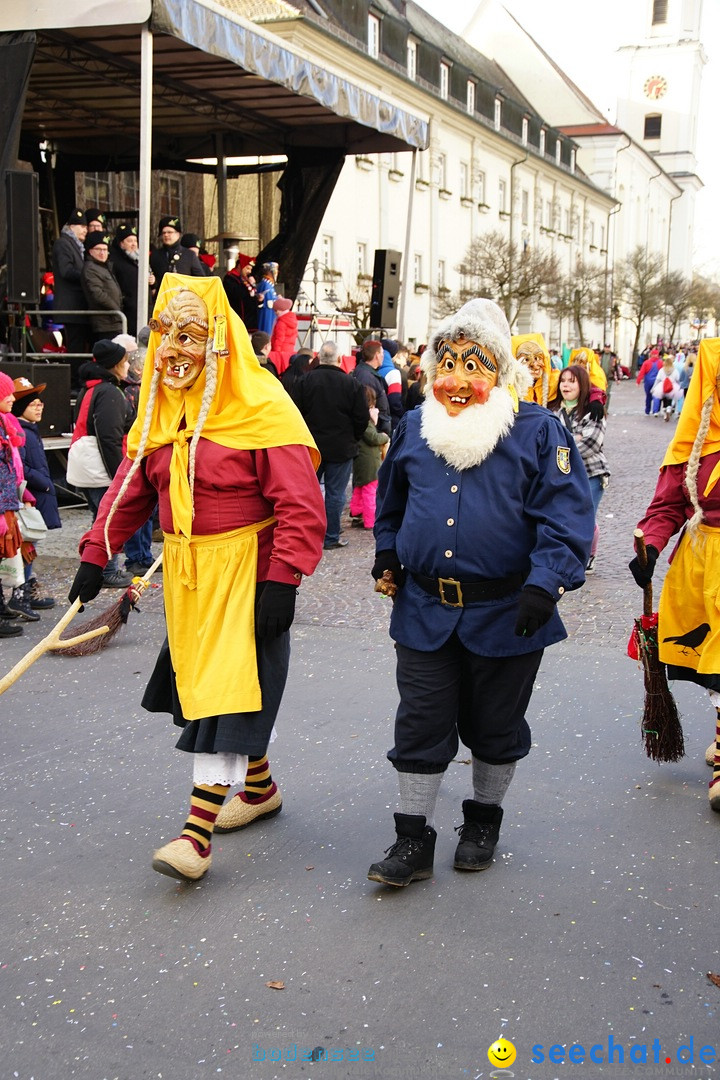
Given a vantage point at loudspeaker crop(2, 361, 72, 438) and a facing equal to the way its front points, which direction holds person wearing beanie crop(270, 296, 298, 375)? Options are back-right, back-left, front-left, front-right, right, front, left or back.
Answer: left

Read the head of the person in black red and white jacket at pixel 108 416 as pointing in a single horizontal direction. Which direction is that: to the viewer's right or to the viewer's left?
to the viewer's right

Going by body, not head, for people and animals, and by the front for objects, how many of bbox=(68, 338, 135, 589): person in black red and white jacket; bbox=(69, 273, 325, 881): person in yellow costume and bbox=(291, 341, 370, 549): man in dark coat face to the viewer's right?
1

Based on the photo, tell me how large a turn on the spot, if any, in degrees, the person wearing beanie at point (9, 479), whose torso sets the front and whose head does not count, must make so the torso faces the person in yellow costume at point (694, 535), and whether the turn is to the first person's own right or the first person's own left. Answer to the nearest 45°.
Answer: approximately 45° to the first person's own right

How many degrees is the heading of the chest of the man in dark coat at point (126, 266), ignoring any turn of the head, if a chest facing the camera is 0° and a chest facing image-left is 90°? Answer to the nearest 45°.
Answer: approximately 315°

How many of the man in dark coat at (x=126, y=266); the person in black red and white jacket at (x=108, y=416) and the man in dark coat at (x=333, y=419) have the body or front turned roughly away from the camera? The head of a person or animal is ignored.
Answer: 1

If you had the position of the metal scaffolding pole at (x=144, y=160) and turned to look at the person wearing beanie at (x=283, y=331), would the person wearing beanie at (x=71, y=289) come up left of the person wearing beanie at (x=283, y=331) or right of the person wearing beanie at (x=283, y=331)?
left

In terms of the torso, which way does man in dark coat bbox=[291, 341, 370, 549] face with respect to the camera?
away from the camera

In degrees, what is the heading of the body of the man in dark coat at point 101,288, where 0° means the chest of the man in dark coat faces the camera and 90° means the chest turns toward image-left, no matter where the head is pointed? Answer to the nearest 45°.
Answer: approximately 315°

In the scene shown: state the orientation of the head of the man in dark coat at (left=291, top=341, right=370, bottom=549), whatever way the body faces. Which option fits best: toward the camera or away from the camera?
away from the camera

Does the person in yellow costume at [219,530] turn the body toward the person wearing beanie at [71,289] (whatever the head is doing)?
no

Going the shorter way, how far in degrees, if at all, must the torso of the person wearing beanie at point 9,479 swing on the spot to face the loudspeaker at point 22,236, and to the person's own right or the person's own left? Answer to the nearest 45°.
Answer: approximately 90° to the person's own left

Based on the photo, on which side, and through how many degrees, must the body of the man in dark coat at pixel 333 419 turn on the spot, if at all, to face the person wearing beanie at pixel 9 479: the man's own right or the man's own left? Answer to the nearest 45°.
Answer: approximately 135° to the man's own left

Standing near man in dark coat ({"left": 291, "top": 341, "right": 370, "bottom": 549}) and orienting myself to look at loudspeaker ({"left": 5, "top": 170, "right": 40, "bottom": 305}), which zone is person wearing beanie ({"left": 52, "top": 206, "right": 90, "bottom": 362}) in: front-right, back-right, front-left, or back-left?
front-right

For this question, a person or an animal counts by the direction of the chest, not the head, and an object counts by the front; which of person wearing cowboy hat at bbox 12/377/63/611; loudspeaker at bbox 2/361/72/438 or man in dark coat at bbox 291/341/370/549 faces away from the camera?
the man in dark coat

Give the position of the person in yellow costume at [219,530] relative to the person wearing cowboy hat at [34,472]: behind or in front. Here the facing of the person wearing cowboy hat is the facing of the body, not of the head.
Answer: in front

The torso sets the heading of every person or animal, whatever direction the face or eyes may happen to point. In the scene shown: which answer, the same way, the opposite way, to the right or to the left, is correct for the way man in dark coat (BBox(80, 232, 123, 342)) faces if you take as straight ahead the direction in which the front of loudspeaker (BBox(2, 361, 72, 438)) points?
the same way

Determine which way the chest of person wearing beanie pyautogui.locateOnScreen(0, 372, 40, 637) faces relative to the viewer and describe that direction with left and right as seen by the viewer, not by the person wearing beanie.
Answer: facing to the right of the viewer

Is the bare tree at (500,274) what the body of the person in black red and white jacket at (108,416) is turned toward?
no

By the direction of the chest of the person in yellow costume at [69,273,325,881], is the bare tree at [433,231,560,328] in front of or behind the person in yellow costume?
behind

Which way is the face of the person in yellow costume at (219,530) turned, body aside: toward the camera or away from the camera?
toward the camera
